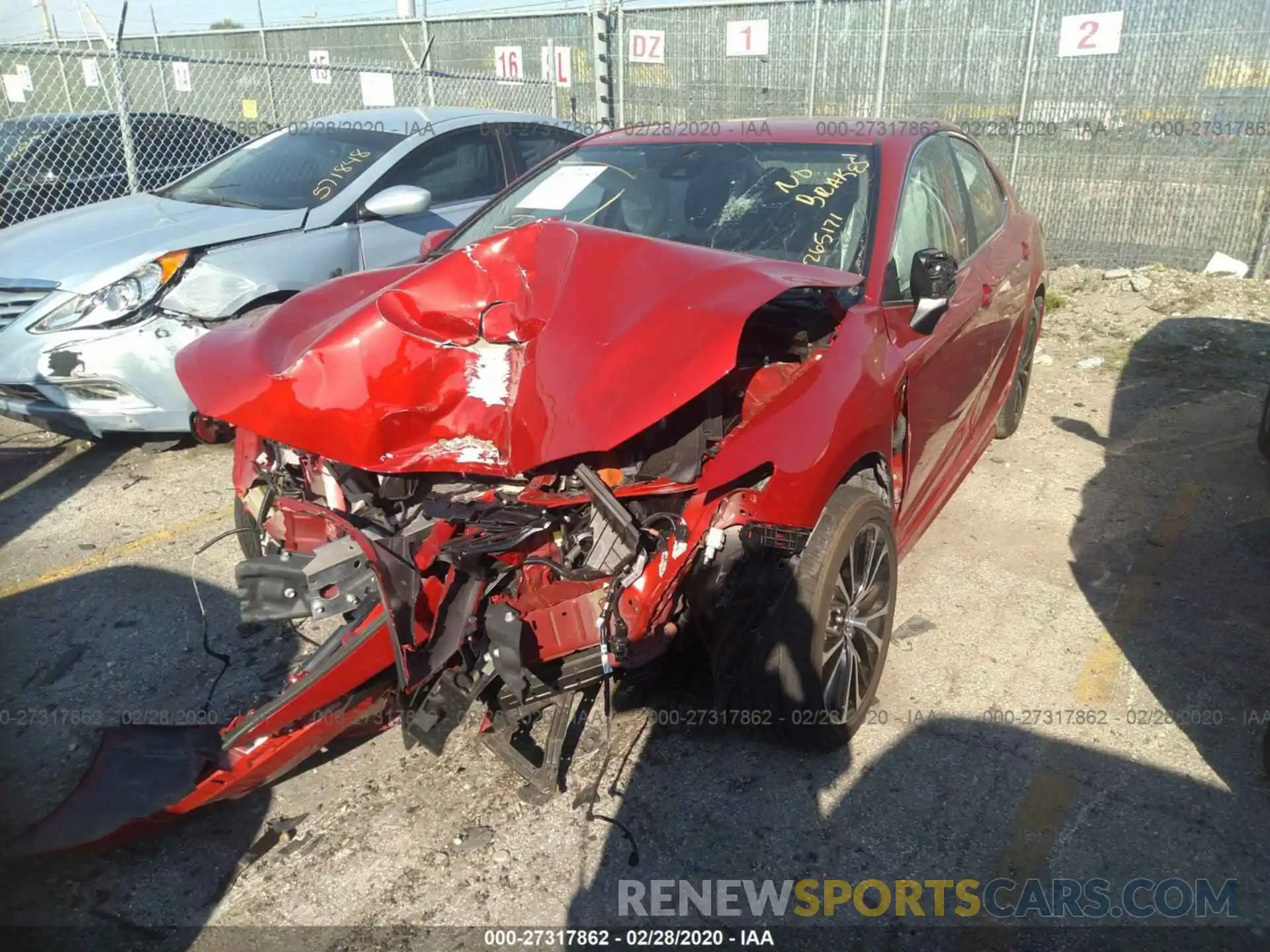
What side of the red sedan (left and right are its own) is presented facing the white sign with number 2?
back

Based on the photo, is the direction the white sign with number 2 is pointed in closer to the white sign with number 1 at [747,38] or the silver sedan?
the silver sedan

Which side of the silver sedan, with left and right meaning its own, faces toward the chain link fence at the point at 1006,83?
back

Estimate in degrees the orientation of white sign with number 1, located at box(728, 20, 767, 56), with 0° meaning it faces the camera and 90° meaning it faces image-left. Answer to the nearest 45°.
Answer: approximately 0°

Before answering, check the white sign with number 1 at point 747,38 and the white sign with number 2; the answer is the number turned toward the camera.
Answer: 2

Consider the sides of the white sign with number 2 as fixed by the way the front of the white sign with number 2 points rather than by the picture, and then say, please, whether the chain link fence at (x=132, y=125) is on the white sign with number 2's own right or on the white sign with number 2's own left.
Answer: on the white sign with number 2's own right

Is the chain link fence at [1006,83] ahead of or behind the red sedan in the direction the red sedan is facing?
behind

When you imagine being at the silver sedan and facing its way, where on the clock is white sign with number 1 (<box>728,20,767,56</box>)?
The white sign with number 1 is roughly at 6 o'clock from the silver sedan.

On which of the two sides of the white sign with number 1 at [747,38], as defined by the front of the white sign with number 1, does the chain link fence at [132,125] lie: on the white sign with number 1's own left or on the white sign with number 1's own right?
on the white sign with number 1's own right
